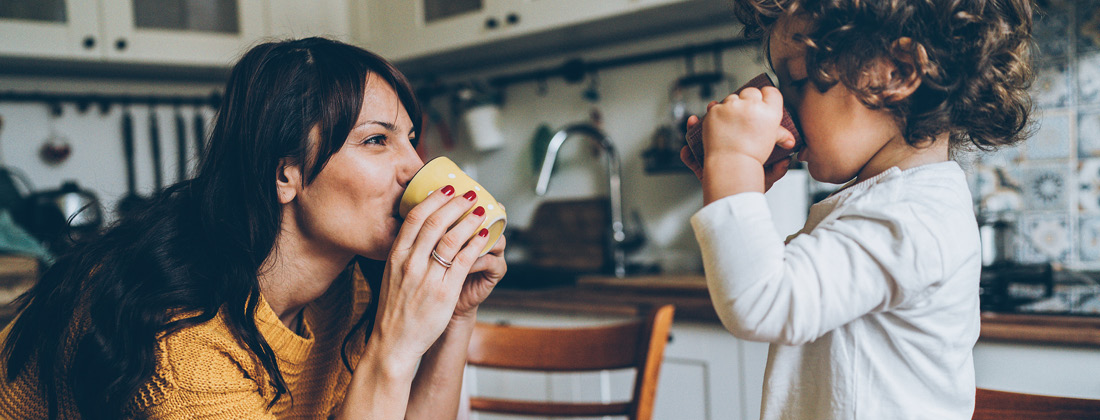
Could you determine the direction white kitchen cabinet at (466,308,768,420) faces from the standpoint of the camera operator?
facing the viewer

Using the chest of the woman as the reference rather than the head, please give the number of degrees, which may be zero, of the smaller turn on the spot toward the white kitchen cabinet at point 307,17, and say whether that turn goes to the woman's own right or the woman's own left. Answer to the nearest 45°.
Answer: approximately 90° to the woman's own left

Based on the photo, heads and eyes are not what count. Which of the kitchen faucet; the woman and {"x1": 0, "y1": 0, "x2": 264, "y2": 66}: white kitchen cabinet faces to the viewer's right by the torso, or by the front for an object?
the woman

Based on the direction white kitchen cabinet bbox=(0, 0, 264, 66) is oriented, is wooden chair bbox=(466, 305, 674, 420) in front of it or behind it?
in front

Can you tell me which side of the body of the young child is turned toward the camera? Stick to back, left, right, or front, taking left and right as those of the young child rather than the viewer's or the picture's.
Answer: left

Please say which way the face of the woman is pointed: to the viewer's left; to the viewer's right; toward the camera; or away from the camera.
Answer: to the viewer's right

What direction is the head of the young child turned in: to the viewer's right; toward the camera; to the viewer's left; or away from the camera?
to the viewer's left

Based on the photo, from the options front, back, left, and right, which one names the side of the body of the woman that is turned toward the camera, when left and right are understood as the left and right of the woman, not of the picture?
right
